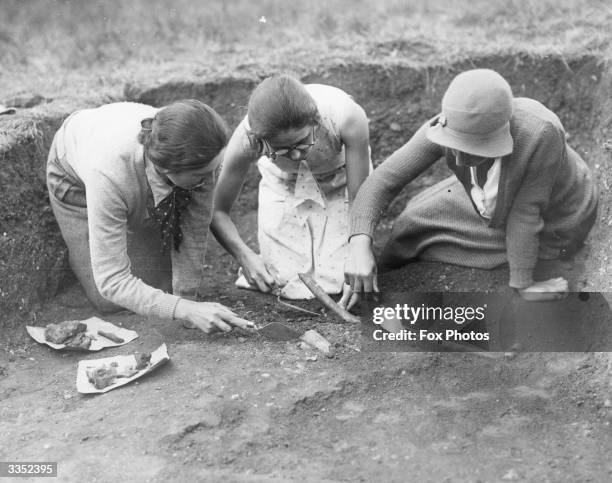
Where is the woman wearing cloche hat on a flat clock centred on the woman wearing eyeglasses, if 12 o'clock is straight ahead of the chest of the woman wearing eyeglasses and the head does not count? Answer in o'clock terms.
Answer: The woman wearing cloche hat is roughly at 10 o'clock from the woman wearing eyeglasses.

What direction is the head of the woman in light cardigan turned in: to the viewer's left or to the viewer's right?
to the viewer's right

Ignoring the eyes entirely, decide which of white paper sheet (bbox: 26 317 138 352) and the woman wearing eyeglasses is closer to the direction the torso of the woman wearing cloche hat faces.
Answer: the white paper sheet

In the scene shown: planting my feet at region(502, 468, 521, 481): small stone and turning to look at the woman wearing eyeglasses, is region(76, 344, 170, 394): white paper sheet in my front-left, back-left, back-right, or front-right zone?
front-left

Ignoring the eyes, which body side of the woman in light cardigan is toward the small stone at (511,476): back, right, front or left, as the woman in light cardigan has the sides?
front

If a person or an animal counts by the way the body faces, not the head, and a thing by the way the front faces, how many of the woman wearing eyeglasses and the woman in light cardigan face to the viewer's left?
0

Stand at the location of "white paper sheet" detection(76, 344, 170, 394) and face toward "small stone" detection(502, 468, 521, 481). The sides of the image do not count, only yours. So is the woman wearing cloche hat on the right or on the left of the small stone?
left

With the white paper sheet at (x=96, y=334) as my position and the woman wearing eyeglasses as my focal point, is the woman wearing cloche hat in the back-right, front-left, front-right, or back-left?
front-right

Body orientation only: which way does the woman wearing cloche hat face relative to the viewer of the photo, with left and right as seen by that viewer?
facing the viewer and to the left of the viewer

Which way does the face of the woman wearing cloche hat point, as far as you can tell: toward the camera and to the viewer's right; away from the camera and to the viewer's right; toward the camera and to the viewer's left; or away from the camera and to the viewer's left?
toward the camera and to the viewer's left

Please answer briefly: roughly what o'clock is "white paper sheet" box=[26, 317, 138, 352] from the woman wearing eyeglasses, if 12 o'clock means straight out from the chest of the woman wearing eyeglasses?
The white paper sheet is roughly at 2 o'clock from the woman wearing eyeglasses.

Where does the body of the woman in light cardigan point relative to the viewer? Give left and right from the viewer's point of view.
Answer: facing the viewer and to the right of the viewer

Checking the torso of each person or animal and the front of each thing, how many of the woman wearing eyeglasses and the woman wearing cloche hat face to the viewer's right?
0

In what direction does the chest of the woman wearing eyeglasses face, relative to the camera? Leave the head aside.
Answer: toward the camera
